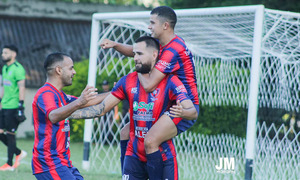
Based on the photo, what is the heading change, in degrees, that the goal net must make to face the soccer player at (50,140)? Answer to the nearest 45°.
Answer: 0° — it already faces them

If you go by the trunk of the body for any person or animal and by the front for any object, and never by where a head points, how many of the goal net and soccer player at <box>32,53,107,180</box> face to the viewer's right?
1

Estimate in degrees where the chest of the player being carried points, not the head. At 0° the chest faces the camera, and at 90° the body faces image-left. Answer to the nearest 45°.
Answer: approximately 90°

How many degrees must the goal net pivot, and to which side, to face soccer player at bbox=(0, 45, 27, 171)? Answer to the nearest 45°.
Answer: approximately 45° to its right

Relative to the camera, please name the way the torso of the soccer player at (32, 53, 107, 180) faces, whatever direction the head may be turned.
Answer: to the viewer's right

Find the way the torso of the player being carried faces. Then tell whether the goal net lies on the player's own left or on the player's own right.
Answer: on the player's own right

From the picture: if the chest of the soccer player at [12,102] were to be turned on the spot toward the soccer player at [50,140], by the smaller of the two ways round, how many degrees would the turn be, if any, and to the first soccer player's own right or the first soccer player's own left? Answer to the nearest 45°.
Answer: approximately 45° to the first soccer player's own left

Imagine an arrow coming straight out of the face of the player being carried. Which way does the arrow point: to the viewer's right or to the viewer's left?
to the viewer's left

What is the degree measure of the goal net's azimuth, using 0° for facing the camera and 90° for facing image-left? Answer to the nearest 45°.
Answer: approximately 45°

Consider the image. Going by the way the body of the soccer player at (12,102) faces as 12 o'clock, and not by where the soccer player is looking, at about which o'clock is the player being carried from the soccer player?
The player being carried is roughly at 10 o'clock from the soccer player.

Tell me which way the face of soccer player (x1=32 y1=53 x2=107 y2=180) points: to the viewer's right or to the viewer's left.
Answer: to the viewer's right

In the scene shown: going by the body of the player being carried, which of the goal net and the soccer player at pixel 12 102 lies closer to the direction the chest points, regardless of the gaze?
the soccer player

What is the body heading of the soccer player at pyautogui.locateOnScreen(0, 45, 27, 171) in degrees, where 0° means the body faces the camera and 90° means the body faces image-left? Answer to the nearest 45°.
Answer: approximately 45°
